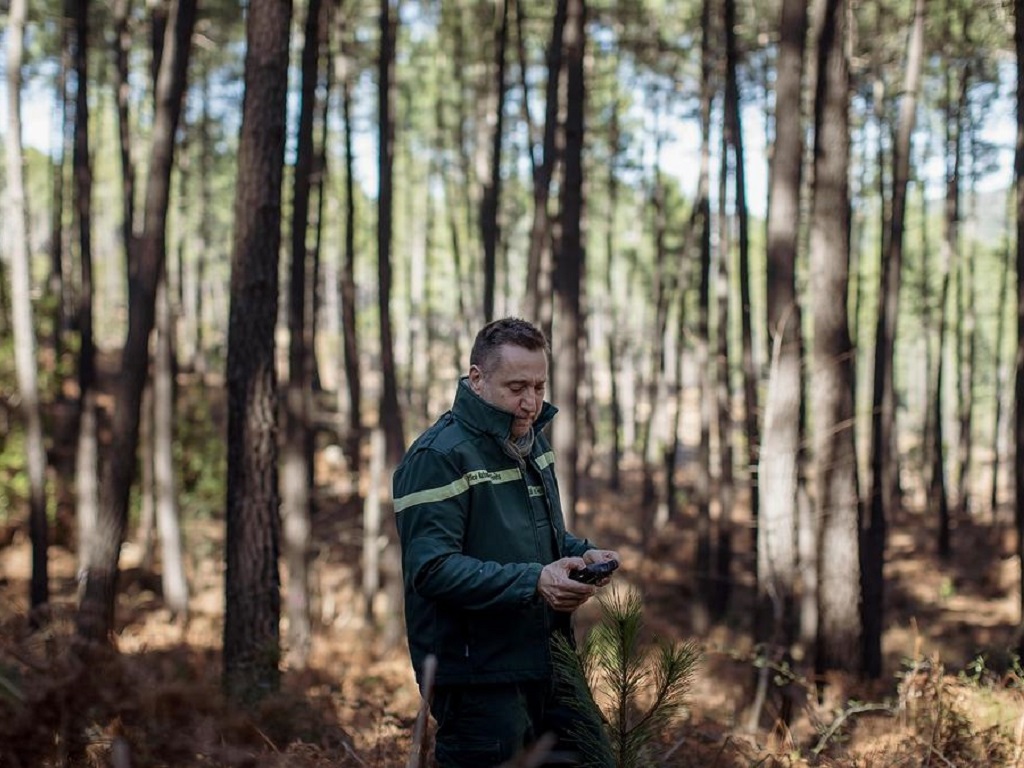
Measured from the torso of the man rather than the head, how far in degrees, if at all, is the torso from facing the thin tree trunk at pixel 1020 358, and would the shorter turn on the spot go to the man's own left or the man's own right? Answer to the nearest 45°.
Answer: approximately 90° to the man's own left

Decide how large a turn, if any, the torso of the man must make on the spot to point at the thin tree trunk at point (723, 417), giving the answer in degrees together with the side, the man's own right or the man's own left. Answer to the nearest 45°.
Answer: approximately 135° to the man's own left

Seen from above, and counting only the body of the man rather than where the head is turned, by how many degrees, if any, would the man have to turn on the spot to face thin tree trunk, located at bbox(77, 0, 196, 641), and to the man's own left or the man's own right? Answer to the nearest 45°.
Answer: approximately 180°

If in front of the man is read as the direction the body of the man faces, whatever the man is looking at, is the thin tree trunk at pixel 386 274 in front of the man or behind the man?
behind

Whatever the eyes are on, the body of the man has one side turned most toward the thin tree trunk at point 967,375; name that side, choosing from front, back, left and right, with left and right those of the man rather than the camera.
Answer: left

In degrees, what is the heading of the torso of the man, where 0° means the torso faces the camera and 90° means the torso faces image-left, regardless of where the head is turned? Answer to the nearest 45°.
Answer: approximately 315°

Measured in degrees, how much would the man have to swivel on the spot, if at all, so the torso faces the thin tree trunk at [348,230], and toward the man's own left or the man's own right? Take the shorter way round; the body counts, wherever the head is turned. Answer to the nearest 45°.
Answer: approximately 135° to the man's own left

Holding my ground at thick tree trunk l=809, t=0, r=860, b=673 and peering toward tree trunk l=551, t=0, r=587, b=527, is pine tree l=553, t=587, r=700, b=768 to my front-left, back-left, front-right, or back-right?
back-left

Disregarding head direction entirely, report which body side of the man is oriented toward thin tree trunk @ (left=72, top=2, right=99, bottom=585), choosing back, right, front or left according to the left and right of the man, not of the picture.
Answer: back
